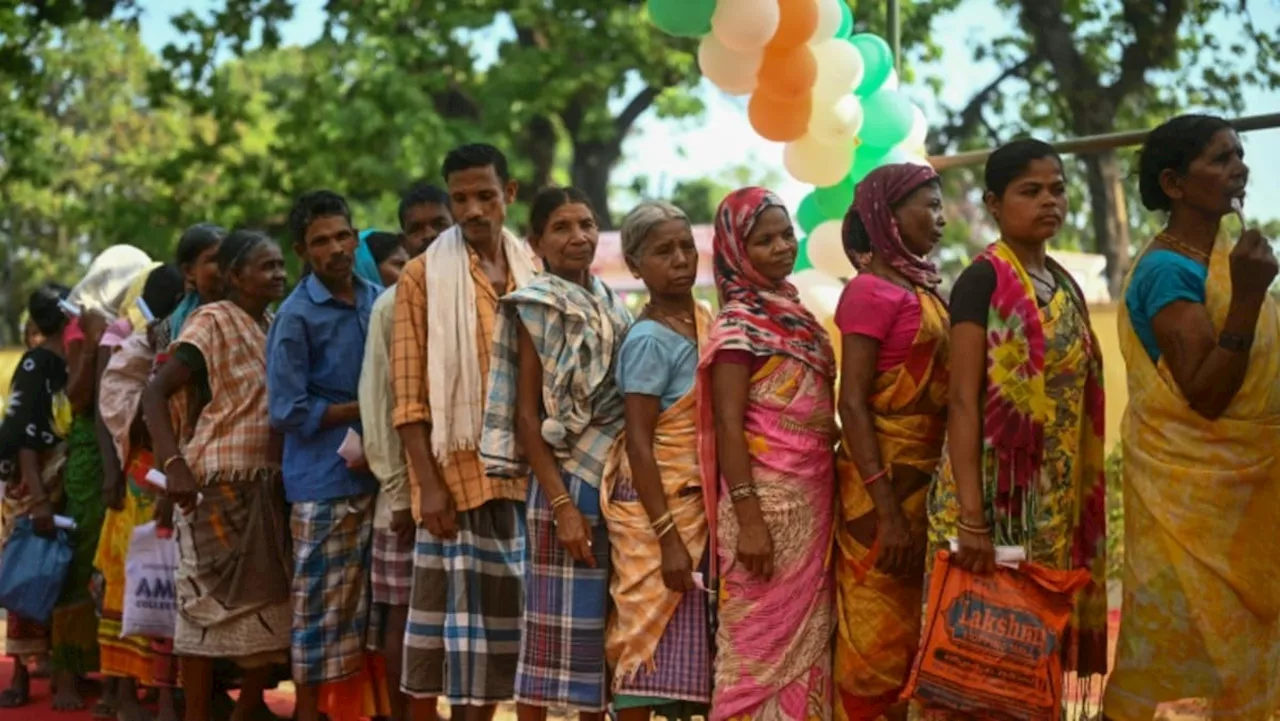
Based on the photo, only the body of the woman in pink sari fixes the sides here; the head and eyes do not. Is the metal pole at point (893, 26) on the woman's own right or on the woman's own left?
on the woman's own left

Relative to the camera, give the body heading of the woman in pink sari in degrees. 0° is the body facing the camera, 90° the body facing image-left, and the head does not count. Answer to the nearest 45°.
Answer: approximately 315°

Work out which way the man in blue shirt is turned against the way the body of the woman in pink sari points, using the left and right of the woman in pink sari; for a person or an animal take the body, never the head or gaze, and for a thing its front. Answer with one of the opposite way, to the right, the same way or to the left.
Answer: the same way

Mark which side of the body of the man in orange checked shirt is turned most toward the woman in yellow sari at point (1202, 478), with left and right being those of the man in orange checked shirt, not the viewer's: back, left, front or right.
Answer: front

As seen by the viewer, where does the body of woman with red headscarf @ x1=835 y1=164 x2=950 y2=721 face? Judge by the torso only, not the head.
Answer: to the viewer's right

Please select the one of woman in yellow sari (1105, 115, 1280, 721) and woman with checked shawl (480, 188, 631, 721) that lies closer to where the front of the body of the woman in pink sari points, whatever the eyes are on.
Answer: the woman in yellow sari

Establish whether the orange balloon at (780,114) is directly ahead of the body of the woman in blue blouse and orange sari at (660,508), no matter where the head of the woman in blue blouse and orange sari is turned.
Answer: no

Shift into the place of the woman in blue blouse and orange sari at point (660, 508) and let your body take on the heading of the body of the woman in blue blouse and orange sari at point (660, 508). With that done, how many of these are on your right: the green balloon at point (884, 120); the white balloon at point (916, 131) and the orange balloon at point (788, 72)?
0

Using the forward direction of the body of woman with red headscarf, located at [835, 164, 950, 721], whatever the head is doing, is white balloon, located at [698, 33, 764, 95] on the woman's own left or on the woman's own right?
on the woman's own left

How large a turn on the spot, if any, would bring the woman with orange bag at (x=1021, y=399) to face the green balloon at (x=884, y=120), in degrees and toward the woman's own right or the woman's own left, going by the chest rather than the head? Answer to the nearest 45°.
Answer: approximately 135° to the woman's own left

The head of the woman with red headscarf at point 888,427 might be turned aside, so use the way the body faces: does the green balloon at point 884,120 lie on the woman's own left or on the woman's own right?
on the woman's own left

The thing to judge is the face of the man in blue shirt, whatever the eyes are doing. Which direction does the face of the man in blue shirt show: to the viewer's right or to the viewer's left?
to the viewer's right

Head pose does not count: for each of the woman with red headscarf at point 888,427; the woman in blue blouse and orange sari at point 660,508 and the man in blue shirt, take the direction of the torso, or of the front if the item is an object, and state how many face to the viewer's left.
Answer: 0

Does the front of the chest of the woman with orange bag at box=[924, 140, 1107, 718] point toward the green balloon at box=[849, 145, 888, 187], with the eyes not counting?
no
